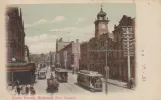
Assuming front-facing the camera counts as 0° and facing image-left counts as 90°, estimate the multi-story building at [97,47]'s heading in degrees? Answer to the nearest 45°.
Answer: approximately 45°

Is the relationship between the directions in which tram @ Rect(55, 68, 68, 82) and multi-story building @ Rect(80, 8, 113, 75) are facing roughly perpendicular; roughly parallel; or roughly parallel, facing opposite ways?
roughly perpendicular

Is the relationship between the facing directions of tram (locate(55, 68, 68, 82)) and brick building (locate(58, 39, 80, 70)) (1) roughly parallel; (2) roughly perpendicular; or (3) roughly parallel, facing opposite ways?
roughly perpendicular
